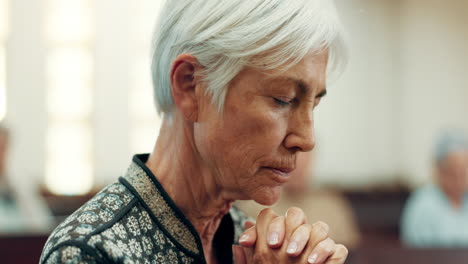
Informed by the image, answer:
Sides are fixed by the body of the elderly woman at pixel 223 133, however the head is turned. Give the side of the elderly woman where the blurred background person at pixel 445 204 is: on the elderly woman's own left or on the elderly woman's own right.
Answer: on the elderly woman's own left

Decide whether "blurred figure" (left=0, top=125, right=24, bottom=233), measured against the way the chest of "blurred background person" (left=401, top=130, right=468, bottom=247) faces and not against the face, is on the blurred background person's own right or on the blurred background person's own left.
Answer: on the blurred background person's own right

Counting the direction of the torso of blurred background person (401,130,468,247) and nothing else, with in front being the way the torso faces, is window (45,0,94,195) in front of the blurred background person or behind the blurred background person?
behind

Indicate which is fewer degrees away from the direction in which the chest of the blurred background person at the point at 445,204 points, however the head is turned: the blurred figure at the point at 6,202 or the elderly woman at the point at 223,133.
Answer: the elderly woman

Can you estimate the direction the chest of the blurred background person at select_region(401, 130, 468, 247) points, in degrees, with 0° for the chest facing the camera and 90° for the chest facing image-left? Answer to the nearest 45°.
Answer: approximately 315°

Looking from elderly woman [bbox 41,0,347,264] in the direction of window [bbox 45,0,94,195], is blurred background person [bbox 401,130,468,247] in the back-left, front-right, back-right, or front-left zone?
front-right

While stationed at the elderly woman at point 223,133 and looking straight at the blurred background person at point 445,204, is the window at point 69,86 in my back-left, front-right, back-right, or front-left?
front-left

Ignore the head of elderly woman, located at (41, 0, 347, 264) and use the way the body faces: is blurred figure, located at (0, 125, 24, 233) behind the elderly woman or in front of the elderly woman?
behind

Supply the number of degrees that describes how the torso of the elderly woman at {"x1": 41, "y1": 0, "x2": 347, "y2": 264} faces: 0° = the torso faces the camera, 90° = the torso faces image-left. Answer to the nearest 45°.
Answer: approximately 315°

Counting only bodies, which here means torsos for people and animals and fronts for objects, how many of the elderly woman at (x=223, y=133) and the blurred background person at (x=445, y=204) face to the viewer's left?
0

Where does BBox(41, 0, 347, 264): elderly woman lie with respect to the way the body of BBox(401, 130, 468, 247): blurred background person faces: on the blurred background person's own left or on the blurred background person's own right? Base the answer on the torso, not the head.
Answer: on the blurred background person's own right

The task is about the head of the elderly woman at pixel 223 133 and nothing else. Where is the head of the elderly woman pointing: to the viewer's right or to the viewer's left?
to the viewer's right
